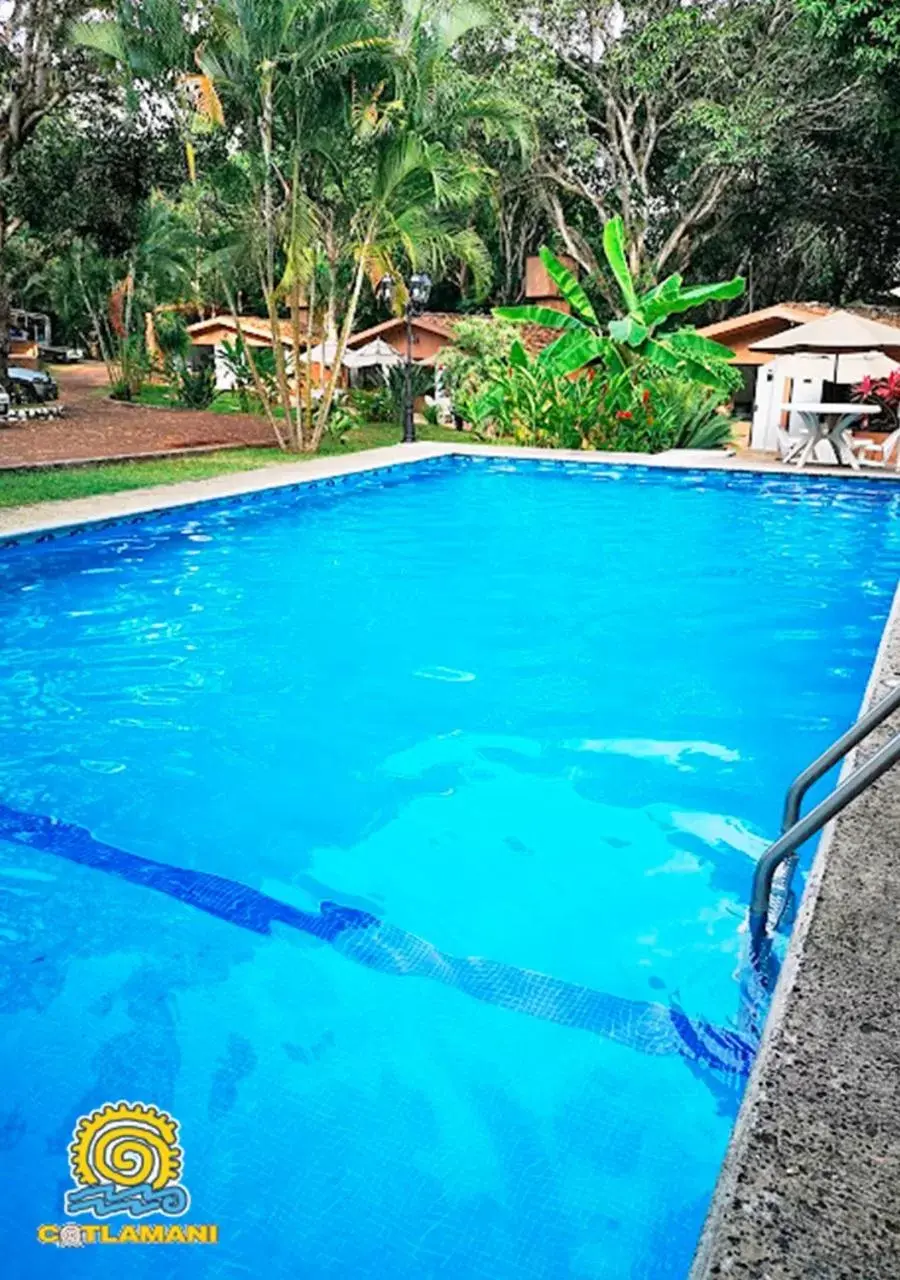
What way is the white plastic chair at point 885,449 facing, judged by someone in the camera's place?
facing to the left of the viewer

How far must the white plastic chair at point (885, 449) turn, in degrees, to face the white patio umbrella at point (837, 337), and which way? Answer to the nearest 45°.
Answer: approximately 45° to its right

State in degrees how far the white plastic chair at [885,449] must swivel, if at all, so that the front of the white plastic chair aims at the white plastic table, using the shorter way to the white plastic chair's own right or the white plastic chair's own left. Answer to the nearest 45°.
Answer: approximately 45° to the white plastic chair's own left

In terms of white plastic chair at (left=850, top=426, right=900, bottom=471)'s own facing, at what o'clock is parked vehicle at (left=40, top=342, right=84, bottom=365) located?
The parked vehicle is roughly at 1 o'clock from the white plastic chair.

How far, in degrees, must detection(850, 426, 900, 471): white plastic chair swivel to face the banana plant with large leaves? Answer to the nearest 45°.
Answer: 0° — it already faces it

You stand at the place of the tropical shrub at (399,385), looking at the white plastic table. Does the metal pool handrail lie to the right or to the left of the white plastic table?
right

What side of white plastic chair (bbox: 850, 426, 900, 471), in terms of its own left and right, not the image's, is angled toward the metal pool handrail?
left
